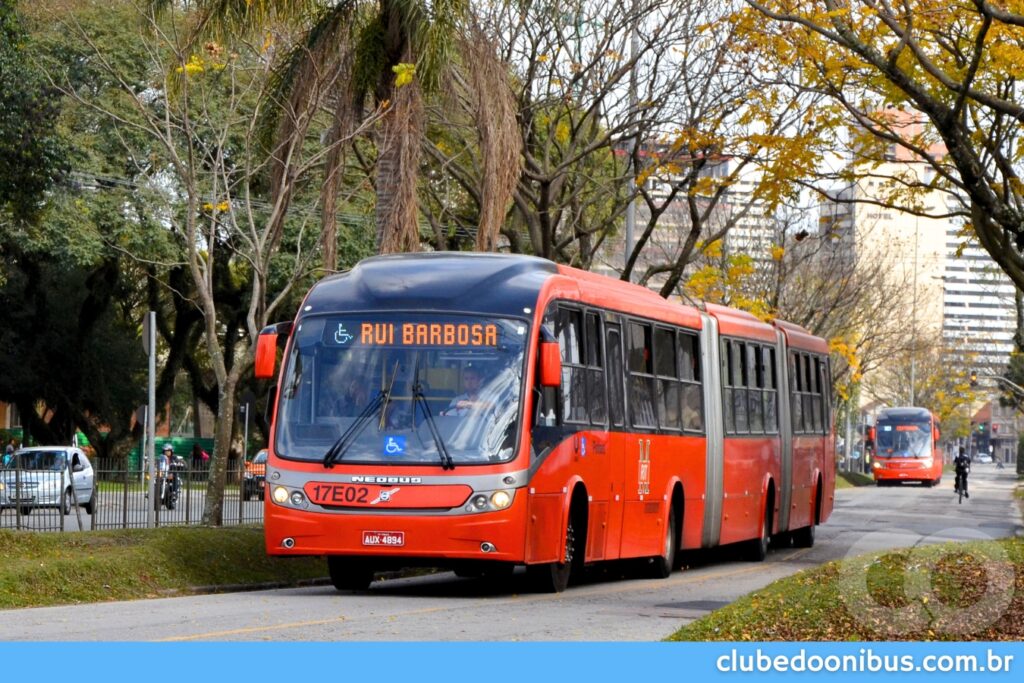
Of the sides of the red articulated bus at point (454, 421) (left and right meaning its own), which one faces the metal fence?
right

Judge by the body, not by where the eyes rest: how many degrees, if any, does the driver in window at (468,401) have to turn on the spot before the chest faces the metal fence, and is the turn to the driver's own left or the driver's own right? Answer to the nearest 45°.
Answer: approximately 90° to the driver's own right

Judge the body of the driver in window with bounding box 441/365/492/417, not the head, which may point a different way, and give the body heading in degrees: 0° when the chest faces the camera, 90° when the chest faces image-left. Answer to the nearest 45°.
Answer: approximately 45°

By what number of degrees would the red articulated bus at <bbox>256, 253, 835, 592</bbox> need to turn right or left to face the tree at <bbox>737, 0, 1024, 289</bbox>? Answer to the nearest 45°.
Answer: approximately 180°

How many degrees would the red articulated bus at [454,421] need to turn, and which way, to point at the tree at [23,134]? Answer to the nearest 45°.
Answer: approximately 90° to its right

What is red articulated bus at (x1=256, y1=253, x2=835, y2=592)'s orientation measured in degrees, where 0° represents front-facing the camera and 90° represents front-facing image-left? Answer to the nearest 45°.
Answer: approximately 45°

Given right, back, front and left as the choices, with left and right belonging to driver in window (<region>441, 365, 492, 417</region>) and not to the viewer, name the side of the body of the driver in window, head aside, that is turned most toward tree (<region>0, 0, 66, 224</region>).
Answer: right

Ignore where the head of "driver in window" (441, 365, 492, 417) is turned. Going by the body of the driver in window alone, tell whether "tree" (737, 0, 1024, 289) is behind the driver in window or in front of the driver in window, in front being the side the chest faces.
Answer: behind
